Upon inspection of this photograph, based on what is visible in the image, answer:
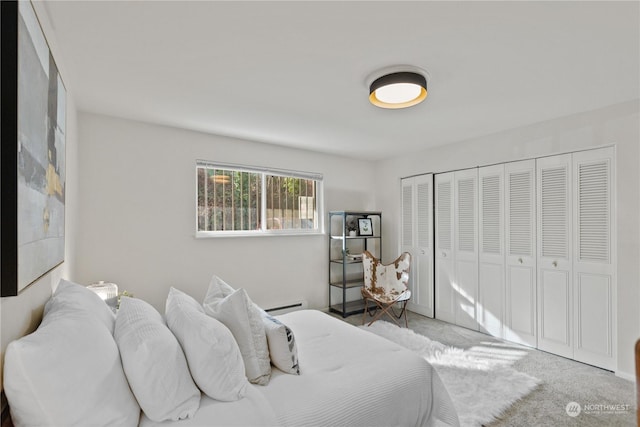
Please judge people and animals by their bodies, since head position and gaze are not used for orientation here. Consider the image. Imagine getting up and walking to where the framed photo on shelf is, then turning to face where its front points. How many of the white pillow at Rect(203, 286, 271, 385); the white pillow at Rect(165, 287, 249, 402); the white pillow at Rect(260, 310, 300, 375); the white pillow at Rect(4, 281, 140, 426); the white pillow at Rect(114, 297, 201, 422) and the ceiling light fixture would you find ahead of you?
6

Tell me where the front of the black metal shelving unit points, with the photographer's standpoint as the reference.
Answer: facing the viewer and to the right of the viewer

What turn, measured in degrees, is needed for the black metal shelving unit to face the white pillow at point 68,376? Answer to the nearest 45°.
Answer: approximately 45° to its right

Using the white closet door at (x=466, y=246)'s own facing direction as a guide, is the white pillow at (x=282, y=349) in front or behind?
in front

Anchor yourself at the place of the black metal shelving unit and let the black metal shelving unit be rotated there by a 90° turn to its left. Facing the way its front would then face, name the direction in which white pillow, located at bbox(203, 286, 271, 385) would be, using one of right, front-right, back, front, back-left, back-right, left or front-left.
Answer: back-right

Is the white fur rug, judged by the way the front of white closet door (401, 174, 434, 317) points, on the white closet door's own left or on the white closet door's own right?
on the white closet door's own left

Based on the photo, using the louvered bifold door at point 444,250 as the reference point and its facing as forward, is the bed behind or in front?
in front

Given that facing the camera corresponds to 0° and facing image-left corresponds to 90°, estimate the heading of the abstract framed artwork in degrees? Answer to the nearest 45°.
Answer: approximately 270°

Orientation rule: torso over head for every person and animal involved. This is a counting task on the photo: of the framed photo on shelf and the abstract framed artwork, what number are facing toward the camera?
1

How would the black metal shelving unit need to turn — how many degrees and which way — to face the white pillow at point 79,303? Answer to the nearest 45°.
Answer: approximately 45° to its right

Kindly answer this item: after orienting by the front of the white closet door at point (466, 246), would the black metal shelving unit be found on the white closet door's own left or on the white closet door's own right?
on the white closet door's own right

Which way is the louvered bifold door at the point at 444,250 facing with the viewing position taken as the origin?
facing the viewer and to the left of the viewer

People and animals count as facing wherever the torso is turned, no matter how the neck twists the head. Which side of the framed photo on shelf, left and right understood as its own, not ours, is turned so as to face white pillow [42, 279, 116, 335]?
front

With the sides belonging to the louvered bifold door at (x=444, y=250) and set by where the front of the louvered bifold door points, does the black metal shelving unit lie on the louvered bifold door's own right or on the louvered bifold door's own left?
on the louvered bifold door's own right

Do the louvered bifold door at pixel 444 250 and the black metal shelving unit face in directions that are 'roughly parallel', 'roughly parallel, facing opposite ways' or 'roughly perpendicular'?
roughly perpendicular

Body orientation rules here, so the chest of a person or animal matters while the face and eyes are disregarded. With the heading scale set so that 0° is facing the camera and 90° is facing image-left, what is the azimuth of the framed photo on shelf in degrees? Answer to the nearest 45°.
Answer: approximately 0°
